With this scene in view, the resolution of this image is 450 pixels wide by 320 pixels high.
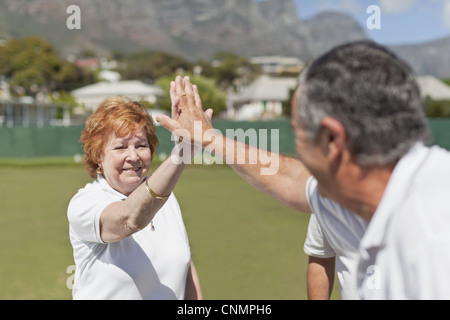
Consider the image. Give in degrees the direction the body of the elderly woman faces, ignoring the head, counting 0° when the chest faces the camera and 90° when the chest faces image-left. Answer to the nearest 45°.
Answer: approximately 315°

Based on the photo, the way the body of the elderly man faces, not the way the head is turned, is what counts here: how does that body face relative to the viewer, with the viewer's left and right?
facing away from the viewer and to the left of the viewer

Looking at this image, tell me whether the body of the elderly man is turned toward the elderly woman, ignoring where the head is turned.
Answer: yes

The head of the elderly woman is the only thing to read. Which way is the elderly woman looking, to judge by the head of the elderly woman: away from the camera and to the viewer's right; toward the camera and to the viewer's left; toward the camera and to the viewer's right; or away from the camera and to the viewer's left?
toward the camera and to the viewer's right

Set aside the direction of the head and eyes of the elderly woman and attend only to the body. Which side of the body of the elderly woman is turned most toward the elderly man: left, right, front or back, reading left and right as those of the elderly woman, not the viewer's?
front

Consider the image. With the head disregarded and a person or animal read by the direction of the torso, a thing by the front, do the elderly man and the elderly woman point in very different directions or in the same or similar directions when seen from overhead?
very different directions

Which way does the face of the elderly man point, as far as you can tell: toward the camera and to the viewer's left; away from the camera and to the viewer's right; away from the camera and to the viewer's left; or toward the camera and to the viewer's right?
away from the camera and to the viewer's left
